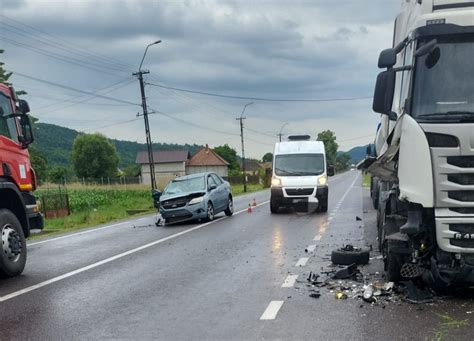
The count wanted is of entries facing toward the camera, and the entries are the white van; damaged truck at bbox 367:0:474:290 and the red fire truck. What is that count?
2

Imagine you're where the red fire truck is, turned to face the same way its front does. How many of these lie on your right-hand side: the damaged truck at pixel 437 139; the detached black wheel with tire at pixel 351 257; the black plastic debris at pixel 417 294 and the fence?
3

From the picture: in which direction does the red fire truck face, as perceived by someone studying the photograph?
facing away from the viewer and to the right of the viewer

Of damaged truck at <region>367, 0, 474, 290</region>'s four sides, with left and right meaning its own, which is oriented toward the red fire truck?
right

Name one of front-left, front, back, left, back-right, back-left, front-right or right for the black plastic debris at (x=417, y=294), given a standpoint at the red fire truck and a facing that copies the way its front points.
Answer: right

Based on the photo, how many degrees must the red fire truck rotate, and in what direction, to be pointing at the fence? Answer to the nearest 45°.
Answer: approximately 45° to its left

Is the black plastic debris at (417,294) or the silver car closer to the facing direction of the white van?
the black plastic debris

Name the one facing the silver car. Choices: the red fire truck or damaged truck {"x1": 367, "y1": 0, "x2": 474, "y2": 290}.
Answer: the red fire truck

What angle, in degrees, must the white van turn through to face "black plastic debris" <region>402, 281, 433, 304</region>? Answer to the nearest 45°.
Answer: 0° — it already faces it
